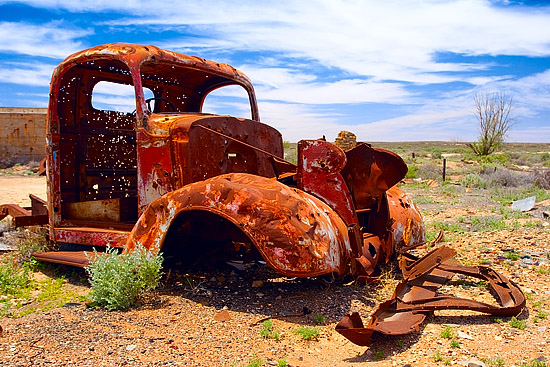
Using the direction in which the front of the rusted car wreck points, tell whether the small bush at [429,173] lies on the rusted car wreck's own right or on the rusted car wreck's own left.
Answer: on the rusted car wreck's own left

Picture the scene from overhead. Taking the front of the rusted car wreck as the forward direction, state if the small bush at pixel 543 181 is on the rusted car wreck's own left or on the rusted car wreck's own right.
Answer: on the rusted car wreck's own left

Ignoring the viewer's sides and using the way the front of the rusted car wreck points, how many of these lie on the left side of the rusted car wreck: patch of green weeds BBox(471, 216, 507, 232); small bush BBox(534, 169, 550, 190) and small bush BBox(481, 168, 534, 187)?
3

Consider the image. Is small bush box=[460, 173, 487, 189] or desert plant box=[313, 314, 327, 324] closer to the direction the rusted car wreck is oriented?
the desert plant

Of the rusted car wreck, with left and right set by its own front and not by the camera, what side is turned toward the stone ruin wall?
back

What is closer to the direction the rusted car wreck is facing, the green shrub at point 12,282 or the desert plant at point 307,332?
the desert plant

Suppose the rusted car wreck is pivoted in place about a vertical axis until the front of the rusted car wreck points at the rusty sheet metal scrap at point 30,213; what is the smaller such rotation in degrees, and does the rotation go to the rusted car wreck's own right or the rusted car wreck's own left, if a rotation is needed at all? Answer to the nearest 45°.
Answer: approximately 180°

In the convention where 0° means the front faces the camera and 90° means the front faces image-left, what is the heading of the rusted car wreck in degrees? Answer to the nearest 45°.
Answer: approximately 315°

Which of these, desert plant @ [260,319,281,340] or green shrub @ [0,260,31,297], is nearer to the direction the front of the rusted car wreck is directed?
the desert plant

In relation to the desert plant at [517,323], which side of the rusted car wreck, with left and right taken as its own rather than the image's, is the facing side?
front

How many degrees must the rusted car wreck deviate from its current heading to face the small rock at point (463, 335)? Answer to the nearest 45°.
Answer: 0° — it already faces it

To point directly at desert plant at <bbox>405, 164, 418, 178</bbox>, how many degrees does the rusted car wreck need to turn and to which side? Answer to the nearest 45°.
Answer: approximately 135° to its left

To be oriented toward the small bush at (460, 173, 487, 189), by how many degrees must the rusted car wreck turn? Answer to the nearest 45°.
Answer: approximately 90° to its left
